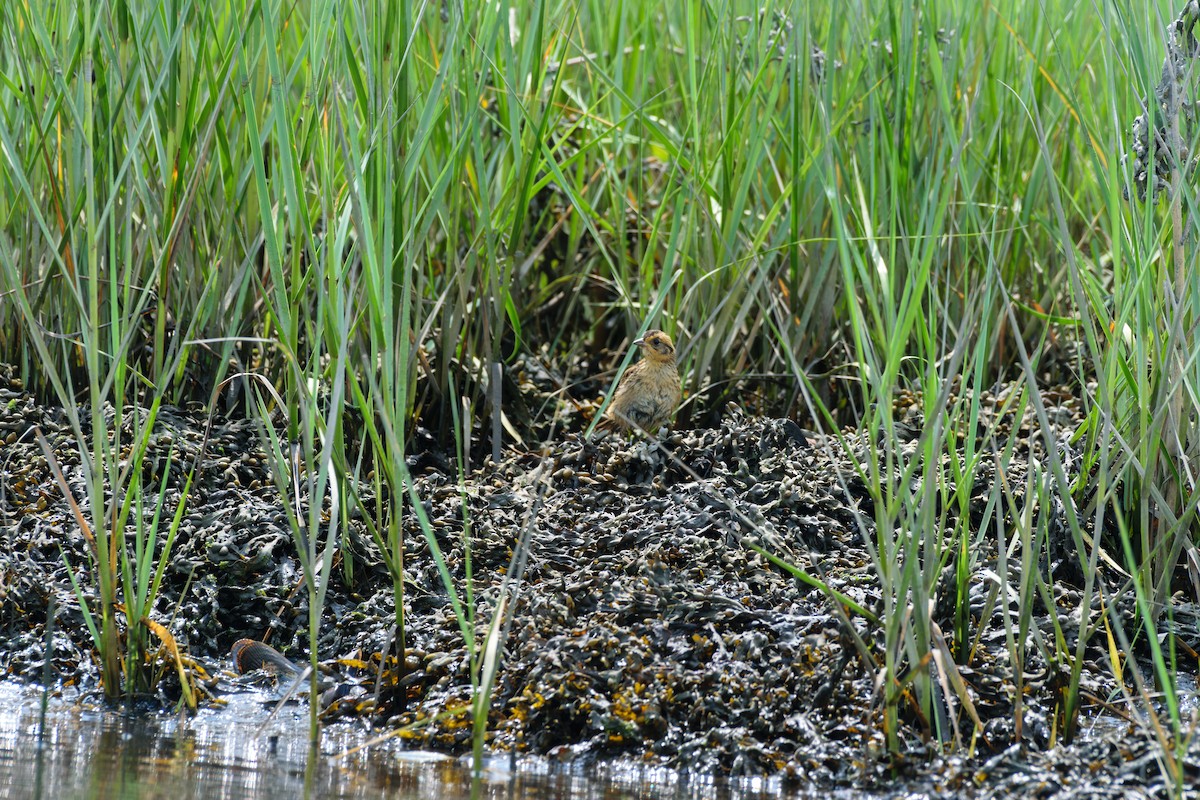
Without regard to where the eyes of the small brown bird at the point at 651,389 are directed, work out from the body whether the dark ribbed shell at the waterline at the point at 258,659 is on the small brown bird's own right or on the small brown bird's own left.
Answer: on the small brown bird's own right
